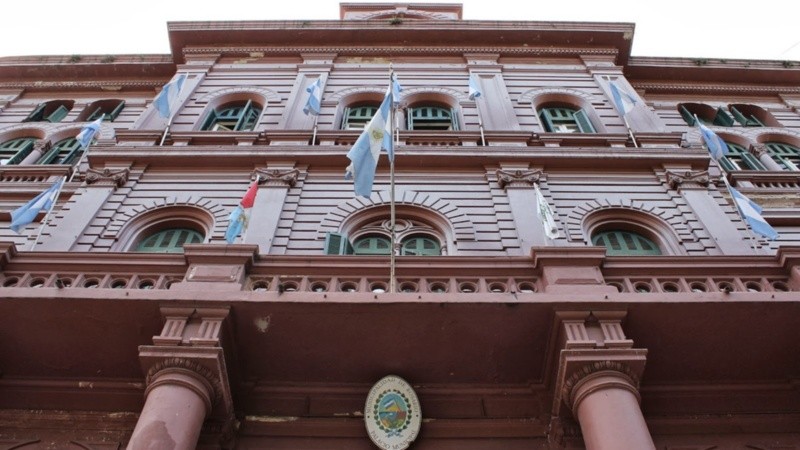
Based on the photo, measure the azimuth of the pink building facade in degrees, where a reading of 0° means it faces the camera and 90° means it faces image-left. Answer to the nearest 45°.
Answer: approximately 0°
